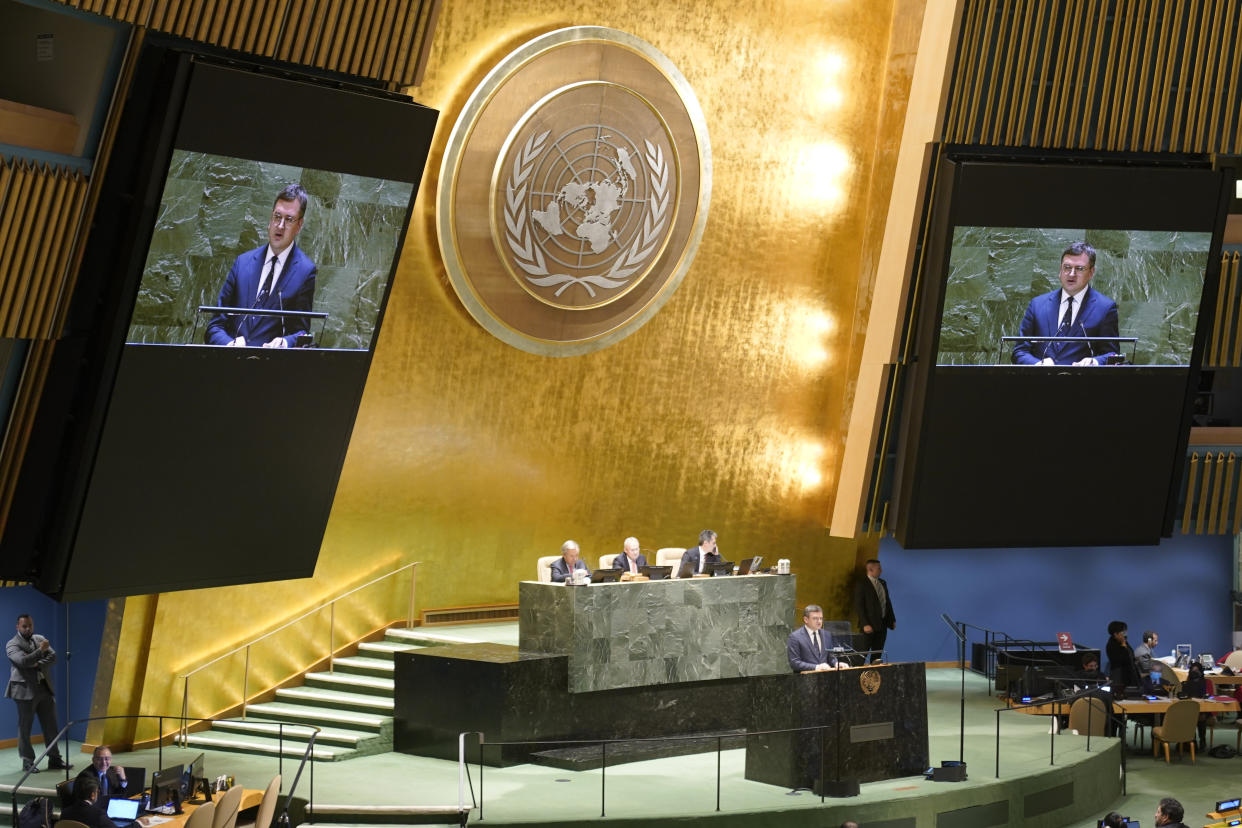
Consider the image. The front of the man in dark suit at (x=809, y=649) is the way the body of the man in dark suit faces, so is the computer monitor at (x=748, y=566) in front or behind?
behind

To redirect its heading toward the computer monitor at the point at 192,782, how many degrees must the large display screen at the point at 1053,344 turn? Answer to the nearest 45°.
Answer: approximately 45° to its right

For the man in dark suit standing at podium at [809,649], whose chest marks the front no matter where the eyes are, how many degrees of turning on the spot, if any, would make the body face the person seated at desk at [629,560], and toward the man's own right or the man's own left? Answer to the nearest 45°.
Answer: approximately 135° to the man's own right

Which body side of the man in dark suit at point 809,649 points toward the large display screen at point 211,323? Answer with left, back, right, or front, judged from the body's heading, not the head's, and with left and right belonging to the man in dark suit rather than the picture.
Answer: right

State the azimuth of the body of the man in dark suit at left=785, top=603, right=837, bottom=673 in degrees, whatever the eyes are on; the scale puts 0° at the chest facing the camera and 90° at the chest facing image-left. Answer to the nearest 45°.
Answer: approximately 315°

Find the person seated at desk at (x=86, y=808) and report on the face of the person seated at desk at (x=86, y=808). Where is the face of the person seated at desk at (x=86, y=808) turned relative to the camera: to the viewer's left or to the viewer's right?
to the viewer's right

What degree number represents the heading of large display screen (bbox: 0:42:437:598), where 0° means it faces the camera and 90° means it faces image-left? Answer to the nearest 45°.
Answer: approximately 315°
